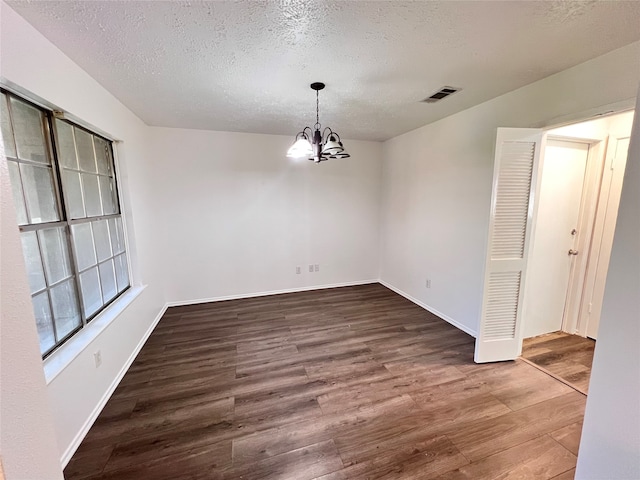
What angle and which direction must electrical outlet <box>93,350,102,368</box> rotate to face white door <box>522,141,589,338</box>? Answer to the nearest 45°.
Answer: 0° — it already faces it

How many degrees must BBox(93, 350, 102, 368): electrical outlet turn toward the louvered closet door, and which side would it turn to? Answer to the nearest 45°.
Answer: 0° — it already faces it

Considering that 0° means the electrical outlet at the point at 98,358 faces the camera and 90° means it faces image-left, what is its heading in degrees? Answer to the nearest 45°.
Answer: approximately 315°

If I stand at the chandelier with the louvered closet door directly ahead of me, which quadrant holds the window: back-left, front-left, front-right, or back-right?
back-right
